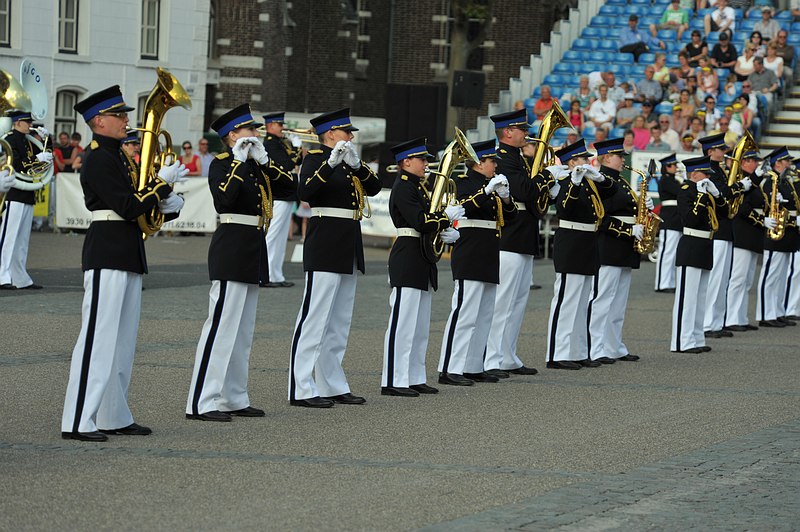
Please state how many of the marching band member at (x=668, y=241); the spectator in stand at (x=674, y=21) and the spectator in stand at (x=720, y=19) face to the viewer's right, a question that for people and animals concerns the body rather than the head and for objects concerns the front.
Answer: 1

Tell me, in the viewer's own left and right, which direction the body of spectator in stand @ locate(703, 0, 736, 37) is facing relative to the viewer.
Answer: facing the viewer and to the left of the viewer

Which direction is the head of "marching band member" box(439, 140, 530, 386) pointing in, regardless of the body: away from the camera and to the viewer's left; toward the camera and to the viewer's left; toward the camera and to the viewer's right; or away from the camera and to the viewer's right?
toward the camera and to the viewer's right

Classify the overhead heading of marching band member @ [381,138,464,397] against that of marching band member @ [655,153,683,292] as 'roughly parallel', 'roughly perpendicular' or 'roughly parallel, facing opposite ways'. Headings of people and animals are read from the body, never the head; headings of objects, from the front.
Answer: roughly parallel

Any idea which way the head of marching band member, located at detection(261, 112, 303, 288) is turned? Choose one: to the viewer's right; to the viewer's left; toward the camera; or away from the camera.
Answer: to the viewer's right

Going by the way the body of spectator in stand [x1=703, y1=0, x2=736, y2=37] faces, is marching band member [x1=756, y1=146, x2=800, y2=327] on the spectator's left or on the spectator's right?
on the spectator's left

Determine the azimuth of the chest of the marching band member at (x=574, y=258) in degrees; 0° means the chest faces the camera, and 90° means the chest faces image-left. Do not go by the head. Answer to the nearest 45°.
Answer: approximately 315°

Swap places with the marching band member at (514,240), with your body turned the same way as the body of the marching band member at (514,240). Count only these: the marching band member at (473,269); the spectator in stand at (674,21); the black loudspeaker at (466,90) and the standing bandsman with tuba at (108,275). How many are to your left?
2

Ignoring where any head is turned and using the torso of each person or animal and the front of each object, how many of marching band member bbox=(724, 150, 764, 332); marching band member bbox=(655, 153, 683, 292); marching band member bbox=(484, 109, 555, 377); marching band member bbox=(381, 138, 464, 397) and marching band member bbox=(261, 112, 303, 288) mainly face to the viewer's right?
5

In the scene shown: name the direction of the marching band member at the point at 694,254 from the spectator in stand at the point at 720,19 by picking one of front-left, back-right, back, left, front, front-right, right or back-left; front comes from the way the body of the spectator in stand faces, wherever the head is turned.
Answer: front-left

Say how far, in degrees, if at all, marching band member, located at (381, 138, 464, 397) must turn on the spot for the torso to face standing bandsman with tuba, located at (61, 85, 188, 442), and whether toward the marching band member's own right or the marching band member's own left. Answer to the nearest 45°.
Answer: approximately 135° to the marching band member's own right

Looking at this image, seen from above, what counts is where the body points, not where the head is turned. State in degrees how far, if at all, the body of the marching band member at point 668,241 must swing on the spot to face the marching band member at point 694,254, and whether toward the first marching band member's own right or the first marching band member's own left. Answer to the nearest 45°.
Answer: approximately 90° to the first marching band member's own right

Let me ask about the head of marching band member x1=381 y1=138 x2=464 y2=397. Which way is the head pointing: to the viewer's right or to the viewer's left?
to the viewer's right

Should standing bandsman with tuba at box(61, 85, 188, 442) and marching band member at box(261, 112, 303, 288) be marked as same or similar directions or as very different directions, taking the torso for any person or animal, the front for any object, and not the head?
same or similar directions
